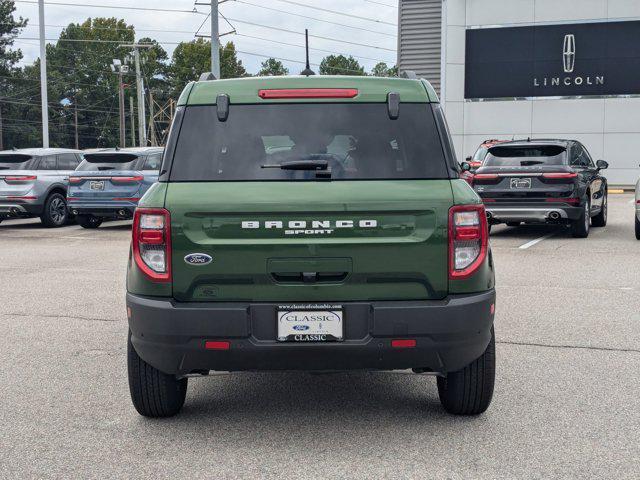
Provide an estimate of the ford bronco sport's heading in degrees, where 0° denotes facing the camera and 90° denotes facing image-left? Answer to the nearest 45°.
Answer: approximately 180°

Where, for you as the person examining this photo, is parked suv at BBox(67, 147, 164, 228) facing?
facing away from the viewer and to the right of the viewer

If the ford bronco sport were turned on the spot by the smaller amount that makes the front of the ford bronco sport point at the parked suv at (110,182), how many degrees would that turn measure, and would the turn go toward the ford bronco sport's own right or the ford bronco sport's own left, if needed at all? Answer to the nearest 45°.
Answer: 0° — it already faces it

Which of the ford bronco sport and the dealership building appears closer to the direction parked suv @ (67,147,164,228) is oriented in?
the dealership building

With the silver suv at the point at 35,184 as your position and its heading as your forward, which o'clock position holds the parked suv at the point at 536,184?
The parked suv is roughly at 3 o'clock from the silver suv.

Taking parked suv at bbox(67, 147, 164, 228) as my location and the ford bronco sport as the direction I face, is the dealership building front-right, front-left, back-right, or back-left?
back-left

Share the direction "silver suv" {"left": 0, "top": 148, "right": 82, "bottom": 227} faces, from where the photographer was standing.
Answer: facing away from the viewer and to the right of the viewer

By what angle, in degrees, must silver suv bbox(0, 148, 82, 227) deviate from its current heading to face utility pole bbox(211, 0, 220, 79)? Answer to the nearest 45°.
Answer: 0° — it already faces it

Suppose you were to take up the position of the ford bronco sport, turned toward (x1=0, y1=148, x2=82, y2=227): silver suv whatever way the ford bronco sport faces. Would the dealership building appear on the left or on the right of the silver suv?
right

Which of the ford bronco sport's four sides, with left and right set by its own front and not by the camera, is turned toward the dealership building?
front

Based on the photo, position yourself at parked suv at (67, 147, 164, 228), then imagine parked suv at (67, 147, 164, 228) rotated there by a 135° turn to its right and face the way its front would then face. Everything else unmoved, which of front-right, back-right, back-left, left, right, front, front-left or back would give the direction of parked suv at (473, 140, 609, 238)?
front-left

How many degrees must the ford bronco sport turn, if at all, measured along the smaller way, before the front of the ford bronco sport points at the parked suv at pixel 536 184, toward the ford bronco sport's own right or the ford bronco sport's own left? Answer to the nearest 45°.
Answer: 0° — it already faces it
